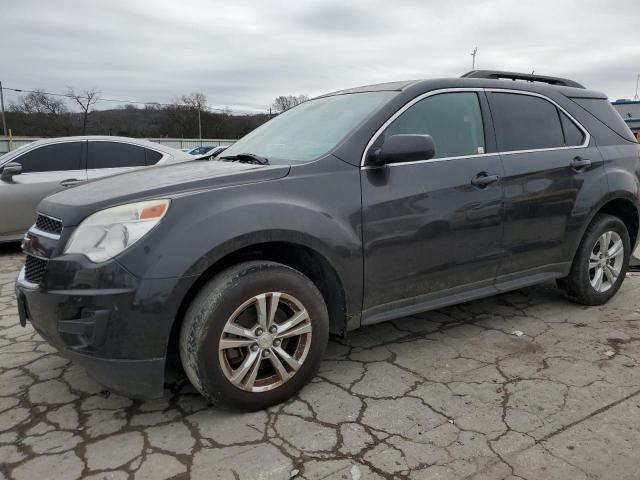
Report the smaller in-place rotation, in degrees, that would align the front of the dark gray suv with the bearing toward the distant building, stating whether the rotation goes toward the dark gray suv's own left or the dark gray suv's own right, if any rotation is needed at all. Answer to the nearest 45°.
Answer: approximately 180°

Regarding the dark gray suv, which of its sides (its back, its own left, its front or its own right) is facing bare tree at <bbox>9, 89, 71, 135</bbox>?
right

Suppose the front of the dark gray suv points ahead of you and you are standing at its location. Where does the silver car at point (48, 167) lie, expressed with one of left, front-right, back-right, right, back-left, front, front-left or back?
right

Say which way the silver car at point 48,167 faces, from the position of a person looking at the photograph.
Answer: facing to the left of the viewer

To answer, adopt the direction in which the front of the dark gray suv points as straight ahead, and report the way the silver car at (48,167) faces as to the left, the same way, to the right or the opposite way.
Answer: the same way

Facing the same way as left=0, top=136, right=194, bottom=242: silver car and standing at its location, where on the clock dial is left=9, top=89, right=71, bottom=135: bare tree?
The bare tree is roughly at 3 o'clock from the silver car.

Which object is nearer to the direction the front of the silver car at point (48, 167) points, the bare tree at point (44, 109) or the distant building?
the bare tree

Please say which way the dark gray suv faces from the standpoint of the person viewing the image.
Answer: facing the viewer and to the left of the viewer

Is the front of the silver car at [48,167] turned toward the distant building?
no

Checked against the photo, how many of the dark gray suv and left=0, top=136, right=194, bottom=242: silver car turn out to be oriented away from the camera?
0

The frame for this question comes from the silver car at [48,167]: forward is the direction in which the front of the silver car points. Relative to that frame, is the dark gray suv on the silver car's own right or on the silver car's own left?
on the silver car's own left
